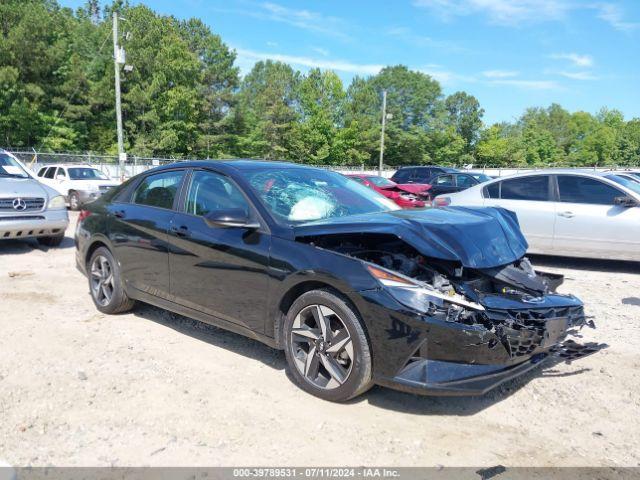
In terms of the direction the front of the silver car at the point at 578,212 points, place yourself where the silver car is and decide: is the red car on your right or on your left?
on your left

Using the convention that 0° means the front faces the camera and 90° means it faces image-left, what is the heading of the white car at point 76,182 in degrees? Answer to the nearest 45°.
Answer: approximately 315°

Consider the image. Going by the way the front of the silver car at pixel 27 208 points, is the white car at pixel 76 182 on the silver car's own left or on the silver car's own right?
on the silver car's own left

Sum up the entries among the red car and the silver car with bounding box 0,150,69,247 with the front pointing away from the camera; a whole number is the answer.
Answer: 0

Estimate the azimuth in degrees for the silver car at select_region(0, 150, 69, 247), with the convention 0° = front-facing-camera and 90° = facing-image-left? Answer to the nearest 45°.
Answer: approximately 315°

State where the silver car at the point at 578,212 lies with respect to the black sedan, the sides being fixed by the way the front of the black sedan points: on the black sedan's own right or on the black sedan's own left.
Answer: on the black sedan's own left

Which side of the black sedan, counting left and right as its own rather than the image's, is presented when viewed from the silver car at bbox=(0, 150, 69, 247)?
back

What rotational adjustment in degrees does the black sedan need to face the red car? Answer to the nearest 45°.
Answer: approximately 135° to its left

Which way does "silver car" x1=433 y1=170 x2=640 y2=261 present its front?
to the viewer's right

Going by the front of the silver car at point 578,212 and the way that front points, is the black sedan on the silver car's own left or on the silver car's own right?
on the silver car's own right

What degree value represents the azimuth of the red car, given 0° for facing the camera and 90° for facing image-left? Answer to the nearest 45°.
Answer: approximately 315°
